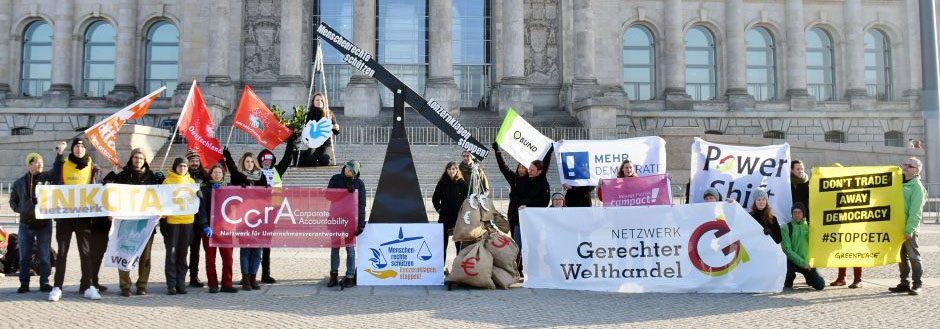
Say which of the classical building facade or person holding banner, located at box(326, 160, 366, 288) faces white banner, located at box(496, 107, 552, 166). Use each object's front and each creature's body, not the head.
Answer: the classical building facade

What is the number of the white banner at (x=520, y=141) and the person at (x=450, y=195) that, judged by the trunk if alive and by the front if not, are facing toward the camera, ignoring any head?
2

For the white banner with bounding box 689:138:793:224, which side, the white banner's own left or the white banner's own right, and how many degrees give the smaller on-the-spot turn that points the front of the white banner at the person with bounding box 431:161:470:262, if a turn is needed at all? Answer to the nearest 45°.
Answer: approximately 45° to the white banner's own right

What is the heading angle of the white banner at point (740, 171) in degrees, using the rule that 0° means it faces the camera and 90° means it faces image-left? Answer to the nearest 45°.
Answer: approximately 0°

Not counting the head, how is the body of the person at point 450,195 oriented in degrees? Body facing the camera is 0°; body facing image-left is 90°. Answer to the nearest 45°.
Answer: approximately 0°

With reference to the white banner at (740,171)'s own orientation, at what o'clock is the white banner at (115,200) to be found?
the white banner at (115,200) is roughly at 2 o'clock from the white banner at (740,171).
